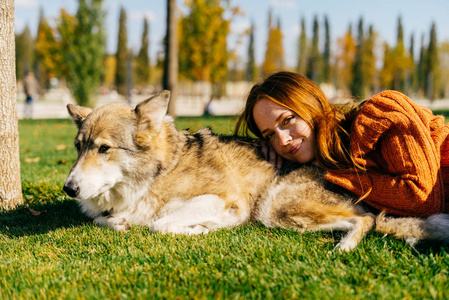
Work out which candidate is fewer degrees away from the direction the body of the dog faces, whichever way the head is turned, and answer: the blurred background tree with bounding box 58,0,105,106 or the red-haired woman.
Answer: the blurred background tree

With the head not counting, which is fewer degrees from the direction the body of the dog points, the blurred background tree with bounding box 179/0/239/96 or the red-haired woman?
the blurred background tree

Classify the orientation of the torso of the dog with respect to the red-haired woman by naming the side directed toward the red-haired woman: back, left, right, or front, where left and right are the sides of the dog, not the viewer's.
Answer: back

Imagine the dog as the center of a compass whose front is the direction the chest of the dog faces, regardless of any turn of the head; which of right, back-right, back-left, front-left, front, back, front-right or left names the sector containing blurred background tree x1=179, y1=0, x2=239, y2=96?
right

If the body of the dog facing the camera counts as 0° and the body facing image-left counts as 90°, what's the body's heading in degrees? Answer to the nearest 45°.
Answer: approximately 90°
